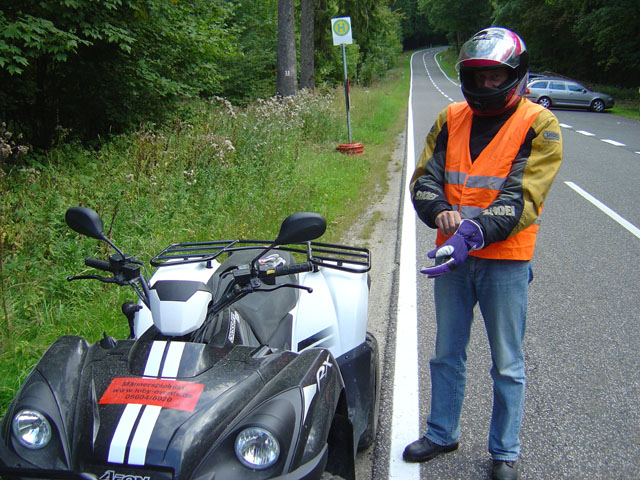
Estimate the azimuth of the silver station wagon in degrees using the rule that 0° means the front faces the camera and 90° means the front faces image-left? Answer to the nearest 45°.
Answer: approximately 270°

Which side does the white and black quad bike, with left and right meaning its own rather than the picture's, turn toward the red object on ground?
back

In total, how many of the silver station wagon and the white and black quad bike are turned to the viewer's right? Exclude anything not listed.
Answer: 1

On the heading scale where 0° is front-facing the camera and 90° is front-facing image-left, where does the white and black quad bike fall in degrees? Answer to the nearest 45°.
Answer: approximately 45°

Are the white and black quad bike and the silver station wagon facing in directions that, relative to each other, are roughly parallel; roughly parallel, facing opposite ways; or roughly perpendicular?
roughly perpendicular

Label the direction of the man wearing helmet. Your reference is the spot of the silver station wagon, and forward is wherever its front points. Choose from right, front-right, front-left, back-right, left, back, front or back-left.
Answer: right

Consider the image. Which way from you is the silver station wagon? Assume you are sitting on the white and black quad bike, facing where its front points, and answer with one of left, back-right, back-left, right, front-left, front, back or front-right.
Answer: back

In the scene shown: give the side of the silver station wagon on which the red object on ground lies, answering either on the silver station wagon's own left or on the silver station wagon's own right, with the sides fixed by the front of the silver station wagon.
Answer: on the silver station wagon's own right

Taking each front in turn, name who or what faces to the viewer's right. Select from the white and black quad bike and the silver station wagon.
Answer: the silver station wagon
